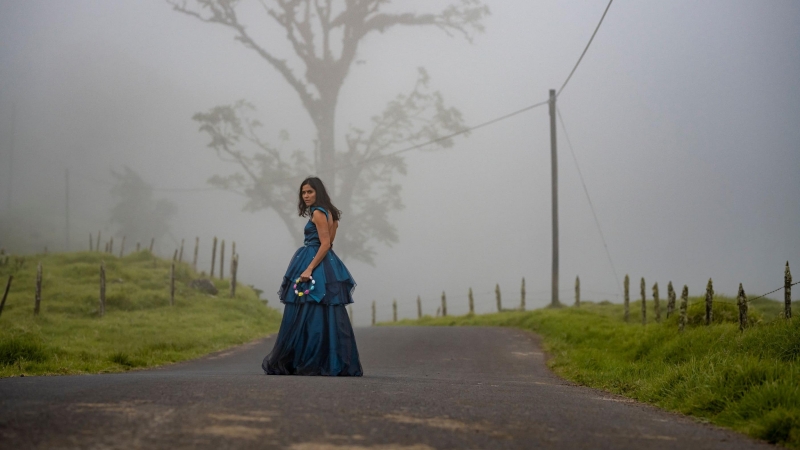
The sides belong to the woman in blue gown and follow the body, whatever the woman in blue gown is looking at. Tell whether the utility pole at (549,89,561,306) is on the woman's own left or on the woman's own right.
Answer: on the woman's own right

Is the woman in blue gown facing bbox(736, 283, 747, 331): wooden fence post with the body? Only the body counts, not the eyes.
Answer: no
